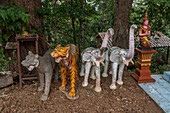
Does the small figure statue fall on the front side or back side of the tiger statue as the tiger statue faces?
on the back side

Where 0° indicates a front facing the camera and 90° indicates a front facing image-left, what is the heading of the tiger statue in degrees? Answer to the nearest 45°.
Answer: approximately 45°

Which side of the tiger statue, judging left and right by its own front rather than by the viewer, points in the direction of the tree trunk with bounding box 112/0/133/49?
back

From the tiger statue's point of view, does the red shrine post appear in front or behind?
behind

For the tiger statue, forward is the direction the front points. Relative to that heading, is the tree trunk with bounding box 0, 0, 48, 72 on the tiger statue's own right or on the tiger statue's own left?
on the tiger statue's own right
